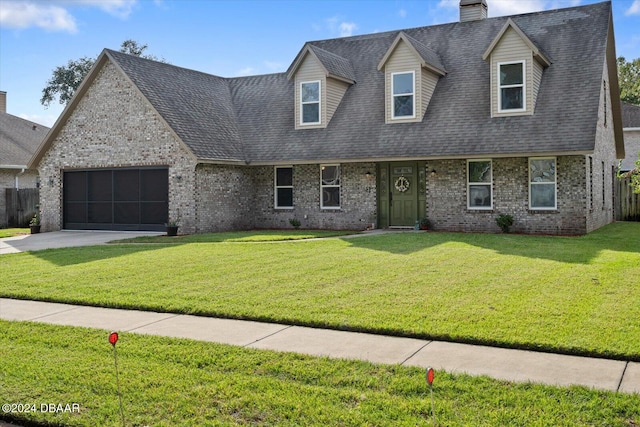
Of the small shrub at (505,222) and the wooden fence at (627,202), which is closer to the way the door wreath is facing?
the small shrub

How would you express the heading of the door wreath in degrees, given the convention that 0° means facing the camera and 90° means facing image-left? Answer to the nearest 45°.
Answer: approximately 0°

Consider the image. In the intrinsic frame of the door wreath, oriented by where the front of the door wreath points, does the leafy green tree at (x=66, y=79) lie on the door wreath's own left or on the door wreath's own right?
on the door wreath's own right

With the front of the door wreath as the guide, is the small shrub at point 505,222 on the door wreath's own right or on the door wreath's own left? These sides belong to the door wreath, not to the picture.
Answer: on the door wreath's own left

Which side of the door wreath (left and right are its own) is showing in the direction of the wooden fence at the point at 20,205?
right

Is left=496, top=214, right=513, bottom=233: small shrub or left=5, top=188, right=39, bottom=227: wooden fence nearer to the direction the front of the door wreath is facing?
the small shrub
